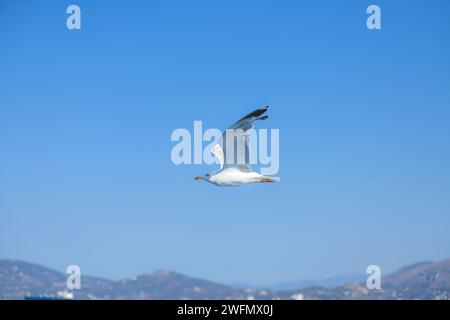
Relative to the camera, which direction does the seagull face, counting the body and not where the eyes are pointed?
to the viewer's left
